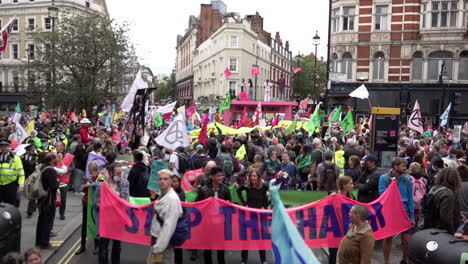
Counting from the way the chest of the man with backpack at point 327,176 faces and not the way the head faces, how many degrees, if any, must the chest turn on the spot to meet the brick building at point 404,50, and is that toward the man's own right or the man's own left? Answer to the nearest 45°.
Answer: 0° — they already face it

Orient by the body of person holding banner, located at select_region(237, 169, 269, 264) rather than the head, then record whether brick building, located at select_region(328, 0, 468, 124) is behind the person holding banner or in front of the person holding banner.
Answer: behind

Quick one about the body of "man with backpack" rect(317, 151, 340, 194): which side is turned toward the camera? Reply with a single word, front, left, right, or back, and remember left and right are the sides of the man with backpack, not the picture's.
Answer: back

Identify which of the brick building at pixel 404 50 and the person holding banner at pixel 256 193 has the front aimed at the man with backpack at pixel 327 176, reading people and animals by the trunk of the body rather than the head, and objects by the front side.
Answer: the brick building

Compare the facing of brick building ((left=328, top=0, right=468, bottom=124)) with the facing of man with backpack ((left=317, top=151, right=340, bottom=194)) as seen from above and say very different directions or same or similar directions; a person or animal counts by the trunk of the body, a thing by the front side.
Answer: very different directions

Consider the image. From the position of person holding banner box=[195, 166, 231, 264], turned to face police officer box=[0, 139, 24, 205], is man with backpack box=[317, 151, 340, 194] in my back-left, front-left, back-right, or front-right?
back-right

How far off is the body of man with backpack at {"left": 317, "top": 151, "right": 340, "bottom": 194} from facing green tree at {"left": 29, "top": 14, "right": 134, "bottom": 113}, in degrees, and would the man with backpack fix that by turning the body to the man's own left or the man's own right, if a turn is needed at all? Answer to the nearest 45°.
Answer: approximately 45° to the man's own left
